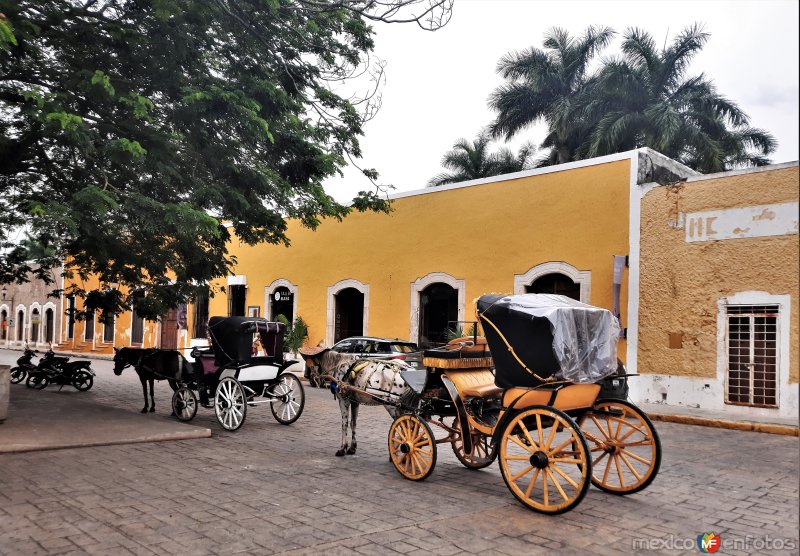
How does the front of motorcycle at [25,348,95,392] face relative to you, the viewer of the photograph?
facing to the left of the viewer

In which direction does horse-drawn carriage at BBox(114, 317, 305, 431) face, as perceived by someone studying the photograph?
facing away from the viewer and to the left of the viewer

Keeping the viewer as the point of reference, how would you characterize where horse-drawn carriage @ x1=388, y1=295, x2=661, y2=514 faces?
facing away from the viewer and to the left of the viewer

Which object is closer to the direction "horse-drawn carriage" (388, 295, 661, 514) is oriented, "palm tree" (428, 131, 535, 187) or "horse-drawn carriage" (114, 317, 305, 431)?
the horse-drawn carriage

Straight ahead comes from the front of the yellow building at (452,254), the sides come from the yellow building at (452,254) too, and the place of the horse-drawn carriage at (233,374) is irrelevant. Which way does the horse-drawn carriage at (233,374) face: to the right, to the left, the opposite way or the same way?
to the right

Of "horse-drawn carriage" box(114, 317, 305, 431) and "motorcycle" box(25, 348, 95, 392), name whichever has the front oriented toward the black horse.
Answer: the horse-drawn carriage

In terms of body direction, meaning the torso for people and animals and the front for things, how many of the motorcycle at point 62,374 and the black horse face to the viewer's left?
2

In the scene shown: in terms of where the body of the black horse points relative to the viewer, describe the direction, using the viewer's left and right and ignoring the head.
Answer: facing to the left of the viewer
